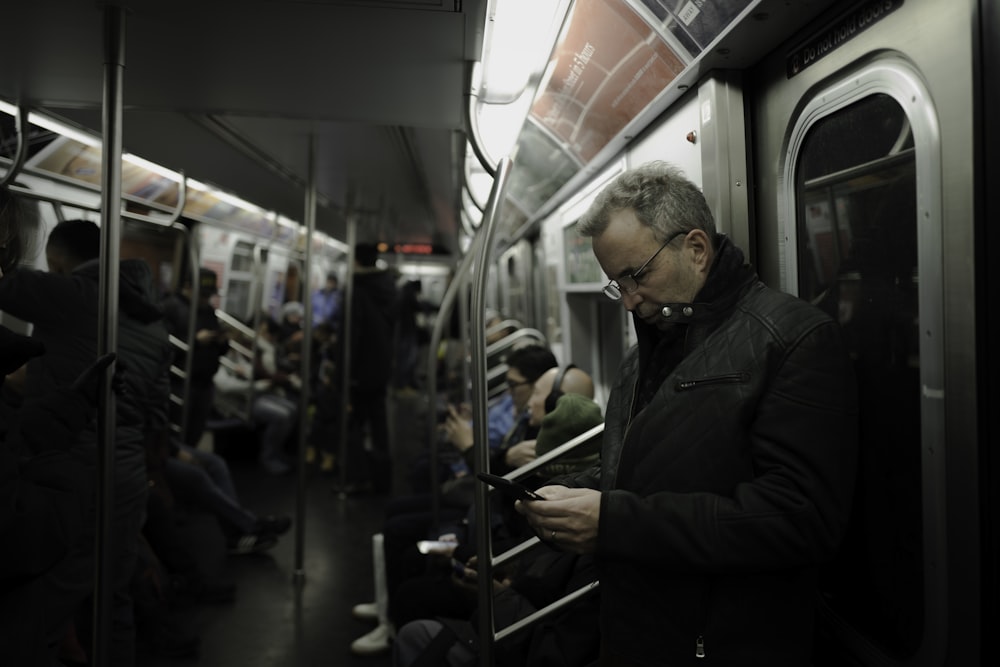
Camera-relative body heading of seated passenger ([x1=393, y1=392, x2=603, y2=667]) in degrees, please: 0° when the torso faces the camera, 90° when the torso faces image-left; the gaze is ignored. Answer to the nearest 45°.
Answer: approximately 90°

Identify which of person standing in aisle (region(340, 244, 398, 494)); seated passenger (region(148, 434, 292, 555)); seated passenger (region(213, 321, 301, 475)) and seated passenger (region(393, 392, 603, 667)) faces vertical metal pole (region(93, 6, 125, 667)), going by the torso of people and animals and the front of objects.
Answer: seated passenger (region(393, 392, 603, 667))

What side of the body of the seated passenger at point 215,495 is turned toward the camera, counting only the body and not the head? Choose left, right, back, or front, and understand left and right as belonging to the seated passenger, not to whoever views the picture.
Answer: right

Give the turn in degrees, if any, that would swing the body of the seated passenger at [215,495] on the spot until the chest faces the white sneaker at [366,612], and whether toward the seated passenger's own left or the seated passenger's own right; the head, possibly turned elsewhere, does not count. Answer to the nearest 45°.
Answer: approximately 45° to the seated passenger's own right

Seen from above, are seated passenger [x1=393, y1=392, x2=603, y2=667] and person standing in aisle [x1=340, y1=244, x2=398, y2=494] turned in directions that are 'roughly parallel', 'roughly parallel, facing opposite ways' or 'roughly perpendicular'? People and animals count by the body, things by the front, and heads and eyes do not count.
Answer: roughly perpendicular

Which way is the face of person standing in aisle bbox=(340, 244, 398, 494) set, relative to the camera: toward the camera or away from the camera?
away from the camera

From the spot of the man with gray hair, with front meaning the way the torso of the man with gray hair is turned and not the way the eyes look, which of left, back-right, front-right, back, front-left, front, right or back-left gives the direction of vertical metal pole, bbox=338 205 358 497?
right

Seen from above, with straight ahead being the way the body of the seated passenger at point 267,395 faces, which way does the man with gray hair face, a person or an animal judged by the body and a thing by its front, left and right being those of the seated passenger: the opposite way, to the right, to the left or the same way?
the opposite way

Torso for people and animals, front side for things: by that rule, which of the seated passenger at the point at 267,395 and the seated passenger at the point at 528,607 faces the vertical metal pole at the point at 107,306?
the seated passenger at the point at 528,607

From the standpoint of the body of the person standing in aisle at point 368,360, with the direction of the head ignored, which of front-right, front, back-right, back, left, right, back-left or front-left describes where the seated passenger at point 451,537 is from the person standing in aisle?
back

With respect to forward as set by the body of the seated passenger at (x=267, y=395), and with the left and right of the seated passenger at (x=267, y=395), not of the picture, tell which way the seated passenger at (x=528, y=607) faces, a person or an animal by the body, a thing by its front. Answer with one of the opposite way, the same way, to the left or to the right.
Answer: the opposite way

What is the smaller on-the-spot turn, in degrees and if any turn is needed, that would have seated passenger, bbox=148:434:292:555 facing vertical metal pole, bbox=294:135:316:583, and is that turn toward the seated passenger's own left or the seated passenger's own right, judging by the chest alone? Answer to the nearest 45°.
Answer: approximately 45° to the seated passenger's own right

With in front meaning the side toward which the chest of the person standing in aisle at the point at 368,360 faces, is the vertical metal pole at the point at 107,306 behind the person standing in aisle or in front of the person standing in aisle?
behind

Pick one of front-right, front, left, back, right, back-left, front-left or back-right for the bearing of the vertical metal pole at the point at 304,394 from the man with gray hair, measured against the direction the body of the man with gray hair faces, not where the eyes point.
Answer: right

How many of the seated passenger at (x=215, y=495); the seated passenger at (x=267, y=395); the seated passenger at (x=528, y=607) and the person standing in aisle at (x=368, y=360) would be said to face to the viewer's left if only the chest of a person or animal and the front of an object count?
1

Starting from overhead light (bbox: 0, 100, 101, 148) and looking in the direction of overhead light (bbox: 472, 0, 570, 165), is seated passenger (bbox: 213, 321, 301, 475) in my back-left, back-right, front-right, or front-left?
back-left

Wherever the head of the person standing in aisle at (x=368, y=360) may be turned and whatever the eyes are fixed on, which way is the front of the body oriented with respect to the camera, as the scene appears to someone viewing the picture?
away from the camera

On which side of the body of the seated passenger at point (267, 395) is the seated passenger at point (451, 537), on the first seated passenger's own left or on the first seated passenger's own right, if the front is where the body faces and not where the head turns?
on the first seated passenger's own right

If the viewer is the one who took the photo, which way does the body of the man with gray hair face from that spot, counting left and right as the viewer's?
facing the viewer and to the left of the viewer
